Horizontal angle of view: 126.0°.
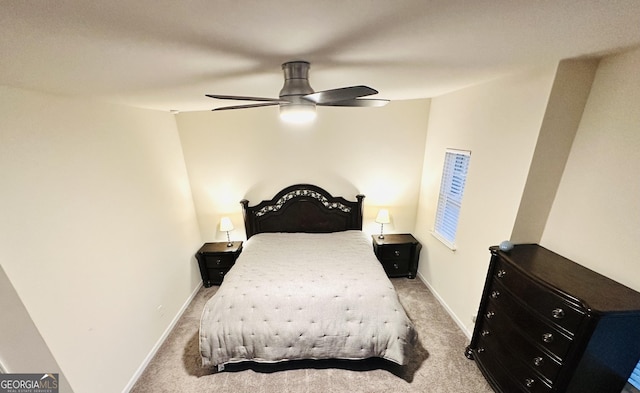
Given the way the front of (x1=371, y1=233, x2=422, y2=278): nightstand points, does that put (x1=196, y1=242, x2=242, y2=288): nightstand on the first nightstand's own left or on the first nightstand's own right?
on the first nightstand's own right

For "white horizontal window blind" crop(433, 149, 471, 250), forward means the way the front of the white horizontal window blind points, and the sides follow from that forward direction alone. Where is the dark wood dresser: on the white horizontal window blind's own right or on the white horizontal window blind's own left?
on the white horizontal window blind's own left

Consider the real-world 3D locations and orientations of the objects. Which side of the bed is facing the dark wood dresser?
left

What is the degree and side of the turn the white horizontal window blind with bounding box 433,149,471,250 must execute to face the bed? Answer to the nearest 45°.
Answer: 0° — it already faces it

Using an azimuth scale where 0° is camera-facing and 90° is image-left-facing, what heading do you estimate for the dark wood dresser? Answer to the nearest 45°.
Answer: approximately 45°

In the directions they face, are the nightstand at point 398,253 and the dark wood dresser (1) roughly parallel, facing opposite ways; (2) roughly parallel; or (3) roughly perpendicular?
roughly perpendicular

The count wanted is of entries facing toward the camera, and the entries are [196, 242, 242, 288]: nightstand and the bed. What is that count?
2
